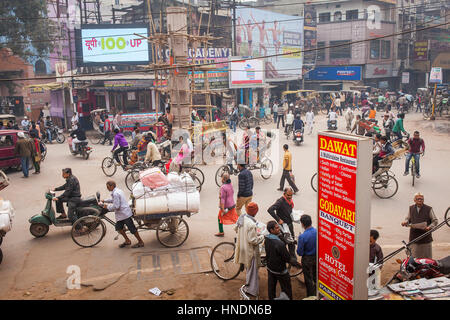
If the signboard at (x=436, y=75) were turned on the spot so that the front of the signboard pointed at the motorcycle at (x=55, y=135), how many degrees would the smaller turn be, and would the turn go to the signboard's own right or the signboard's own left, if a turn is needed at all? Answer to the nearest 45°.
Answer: approximately 45° to the signboard's own right

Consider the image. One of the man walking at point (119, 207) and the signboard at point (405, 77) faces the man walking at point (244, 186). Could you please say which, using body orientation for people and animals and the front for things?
the signboard

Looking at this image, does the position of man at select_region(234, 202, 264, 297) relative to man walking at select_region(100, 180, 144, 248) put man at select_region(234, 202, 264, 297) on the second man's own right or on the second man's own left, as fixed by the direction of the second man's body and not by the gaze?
on the second man's own left

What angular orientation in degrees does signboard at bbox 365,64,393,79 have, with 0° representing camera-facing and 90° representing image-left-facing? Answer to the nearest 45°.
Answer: approximately 0°

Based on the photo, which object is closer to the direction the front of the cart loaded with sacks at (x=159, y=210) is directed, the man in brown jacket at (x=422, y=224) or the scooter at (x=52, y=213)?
the scooter

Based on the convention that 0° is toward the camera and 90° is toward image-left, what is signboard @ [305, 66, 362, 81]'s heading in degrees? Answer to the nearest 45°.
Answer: approximately 0°

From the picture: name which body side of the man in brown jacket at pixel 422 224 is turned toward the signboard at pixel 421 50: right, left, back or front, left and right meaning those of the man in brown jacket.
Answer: back

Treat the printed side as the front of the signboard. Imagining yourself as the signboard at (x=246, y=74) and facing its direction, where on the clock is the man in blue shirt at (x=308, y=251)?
The man in blue shirt is roughly at 12 o'clock from the signboard.
